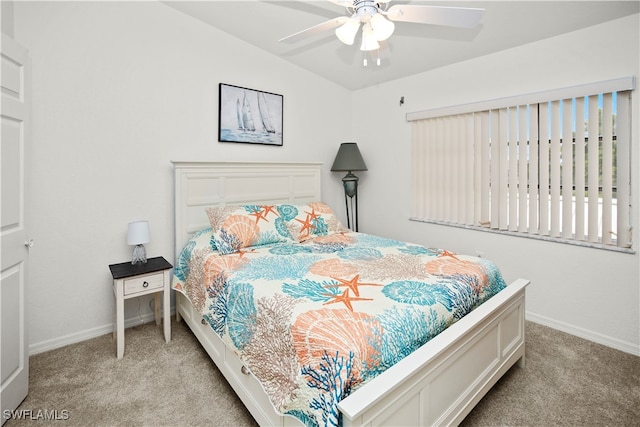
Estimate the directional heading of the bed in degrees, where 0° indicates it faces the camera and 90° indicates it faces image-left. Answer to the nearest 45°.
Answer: approximately 315°

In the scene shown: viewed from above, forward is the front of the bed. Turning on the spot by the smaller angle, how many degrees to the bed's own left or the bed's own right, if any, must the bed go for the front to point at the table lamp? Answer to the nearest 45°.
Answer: approximately 180°

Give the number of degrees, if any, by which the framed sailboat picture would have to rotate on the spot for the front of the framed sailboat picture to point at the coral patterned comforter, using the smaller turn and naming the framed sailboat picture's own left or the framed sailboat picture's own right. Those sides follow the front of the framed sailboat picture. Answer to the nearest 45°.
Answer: approximately 45° to the framed sailboat picture's own right

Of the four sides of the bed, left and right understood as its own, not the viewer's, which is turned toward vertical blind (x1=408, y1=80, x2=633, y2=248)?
left

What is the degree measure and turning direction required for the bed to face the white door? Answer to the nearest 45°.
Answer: approximately 135° to its right

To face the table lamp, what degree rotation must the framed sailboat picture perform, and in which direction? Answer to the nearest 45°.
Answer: approximately 90° to its right

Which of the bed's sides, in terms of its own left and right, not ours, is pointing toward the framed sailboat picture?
back

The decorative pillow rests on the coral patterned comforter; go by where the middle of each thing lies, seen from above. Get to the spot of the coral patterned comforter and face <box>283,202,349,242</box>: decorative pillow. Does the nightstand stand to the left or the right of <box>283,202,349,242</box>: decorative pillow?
left

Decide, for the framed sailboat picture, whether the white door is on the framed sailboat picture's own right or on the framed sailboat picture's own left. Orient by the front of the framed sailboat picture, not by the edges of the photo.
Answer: on the framed sailboat picture's own right

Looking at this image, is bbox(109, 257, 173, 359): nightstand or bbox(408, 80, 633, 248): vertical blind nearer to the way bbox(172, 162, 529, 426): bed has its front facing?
the vertical blind

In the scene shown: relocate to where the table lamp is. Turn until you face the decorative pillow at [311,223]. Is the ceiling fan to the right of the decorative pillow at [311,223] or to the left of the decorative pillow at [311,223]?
right
